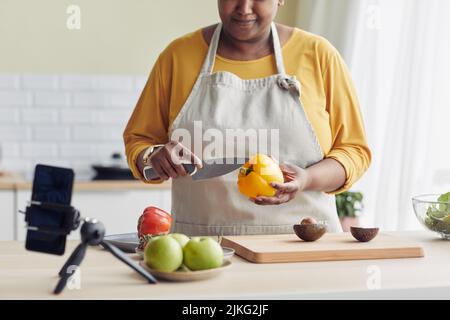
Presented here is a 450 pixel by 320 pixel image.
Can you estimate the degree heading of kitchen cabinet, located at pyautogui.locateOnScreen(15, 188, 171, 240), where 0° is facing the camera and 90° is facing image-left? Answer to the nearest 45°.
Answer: approximately 0°

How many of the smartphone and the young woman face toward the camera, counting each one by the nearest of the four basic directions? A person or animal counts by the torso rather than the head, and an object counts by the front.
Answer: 1

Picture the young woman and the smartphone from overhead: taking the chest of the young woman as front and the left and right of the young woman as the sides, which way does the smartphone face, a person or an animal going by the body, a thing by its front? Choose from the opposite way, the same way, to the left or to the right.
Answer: the opposite way

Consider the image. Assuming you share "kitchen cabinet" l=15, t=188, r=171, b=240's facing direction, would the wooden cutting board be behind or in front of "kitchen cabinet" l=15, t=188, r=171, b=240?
in front

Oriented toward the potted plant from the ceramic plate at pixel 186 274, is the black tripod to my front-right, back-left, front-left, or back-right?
back-left

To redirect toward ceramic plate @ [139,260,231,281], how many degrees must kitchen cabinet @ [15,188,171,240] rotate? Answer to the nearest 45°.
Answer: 0° — it already faces it

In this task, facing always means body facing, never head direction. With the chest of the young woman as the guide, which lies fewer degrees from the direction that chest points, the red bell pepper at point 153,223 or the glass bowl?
the red bell pepper

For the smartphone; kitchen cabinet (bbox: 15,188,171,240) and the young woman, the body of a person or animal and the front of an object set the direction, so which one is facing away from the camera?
the smartphone

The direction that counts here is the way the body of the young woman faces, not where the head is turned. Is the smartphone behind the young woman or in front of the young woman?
in front

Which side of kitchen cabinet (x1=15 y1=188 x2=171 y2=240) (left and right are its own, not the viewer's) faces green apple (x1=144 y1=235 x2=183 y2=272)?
front

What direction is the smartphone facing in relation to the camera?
away from the camera

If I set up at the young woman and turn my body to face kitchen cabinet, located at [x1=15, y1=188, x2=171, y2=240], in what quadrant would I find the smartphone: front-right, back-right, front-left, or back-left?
back-left
